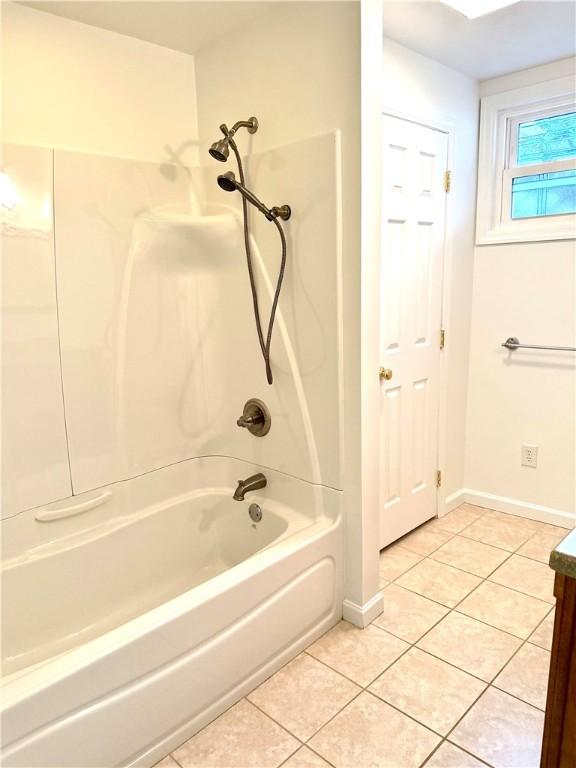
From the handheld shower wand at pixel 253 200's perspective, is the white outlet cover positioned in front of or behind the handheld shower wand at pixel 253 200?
behind

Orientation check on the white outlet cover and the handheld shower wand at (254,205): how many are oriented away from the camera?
0

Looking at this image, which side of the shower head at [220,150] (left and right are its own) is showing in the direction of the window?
back

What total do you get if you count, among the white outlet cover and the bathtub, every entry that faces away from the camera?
0

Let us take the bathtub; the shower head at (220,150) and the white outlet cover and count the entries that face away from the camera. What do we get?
0

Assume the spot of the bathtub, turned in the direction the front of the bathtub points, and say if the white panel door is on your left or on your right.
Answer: on your left

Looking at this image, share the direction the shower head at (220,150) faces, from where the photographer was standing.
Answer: facing the viewer and to the left of the viewer

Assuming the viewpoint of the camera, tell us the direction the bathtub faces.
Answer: facing the viewer and to the right of the viewer

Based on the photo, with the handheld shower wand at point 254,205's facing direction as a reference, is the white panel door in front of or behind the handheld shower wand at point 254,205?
behind

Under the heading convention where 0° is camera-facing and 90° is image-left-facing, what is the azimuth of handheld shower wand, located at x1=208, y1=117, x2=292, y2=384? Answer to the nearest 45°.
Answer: approximately 45°
